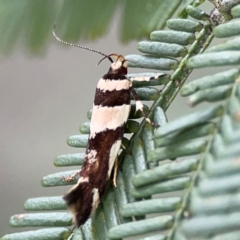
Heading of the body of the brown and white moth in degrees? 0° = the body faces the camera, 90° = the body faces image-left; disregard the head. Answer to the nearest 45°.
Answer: approximately 180°
